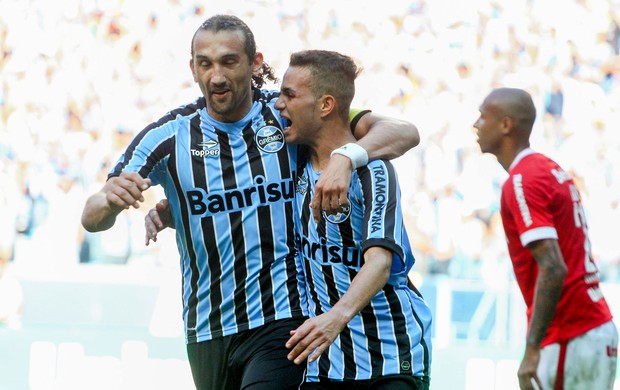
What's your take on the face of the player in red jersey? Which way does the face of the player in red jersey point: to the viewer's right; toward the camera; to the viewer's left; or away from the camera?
to the viewer's left

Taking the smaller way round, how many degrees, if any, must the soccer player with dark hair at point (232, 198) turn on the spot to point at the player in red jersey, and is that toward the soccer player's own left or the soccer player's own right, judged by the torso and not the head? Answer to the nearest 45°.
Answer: approximately 90° to the soccer player's own left

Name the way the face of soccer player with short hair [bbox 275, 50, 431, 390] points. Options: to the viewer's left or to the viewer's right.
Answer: to the viewer's left

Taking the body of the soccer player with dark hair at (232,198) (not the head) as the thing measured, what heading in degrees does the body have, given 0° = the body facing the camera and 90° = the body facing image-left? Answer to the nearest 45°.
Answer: approximately 0°

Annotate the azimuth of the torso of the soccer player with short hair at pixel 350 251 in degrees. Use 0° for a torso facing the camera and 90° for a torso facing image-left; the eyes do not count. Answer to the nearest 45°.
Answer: approximately 45°

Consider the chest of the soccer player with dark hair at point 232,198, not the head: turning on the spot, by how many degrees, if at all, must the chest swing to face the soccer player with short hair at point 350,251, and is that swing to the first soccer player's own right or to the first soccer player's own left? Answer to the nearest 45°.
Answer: approximately 45° to the first soccer player's own left
